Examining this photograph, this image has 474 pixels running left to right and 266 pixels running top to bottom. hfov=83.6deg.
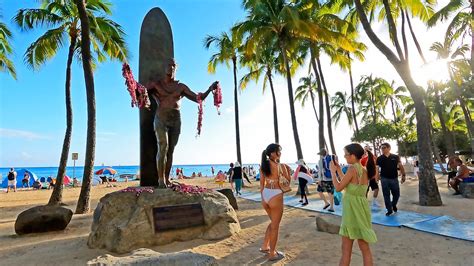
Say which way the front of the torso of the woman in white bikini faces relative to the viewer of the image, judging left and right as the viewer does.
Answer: facing away from the viewer and to the right of the viewer

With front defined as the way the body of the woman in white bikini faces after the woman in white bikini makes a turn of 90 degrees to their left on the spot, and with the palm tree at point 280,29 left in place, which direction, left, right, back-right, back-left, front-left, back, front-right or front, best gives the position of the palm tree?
front-right

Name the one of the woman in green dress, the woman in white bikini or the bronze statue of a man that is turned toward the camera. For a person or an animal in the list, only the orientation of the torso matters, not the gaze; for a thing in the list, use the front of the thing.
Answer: the bronze statue of a man

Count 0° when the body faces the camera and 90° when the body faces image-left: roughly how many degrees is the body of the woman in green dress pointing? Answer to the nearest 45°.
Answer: approximately 135°

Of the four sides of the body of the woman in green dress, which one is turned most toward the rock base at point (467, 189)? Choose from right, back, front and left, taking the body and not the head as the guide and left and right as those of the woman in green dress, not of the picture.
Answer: right

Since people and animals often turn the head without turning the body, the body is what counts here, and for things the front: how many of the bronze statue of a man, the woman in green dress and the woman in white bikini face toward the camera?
1

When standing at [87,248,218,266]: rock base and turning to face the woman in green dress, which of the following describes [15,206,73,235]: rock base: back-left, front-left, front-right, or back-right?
back-left

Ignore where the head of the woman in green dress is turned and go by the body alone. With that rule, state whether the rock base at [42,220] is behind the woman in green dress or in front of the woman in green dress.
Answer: in front

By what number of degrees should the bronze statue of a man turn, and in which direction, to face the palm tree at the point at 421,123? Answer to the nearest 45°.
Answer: approximately 90° to its left

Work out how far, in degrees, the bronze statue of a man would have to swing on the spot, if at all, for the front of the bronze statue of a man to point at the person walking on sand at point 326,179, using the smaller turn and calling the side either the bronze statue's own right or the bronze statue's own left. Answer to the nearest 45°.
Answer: approximately 90° to the bronze statue's own left

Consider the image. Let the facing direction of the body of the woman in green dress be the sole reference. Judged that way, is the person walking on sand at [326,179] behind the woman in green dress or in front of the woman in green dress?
in front

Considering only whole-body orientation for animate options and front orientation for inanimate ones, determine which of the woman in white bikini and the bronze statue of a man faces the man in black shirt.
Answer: the woman in white bikini

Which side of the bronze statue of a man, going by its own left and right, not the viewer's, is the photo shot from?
front
